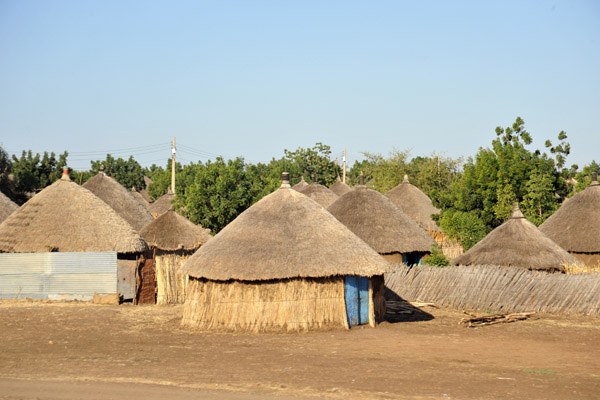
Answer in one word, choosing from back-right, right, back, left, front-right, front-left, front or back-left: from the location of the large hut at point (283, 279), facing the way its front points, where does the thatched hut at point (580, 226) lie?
left

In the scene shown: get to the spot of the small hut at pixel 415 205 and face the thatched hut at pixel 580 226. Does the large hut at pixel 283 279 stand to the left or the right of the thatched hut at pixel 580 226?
right

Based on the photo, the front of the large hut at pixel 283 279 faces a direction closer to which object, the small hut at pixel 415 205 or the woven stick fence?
the woven stick fence

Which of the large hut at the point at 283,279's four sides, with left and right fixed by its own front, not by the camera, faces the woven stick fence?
left

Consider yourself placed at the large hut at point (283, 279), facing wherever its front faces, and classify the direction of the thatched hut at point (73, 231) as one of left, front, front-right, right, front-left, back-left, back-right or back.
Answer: back

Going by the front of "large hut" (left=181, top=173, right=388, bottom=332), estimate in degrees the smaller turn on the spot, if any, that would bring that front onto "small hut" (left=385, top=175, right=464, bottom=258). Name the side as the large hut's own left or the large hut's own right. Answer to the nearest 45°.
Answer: approximately 135° to the large hut's own left

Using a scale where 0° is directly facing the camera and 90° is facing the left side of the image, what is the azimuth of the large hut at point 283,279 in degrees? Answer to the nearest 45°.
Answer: approximately 315°

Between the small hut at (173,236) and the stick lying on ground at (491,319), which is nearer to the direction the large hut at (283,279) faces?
the stick lying on ground

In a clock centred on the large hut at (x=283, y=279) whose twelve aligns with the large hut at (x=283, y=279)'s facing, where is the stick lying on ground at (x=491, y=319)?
The stick lying on ground is roughly at 10 o'clock from the large hut.
